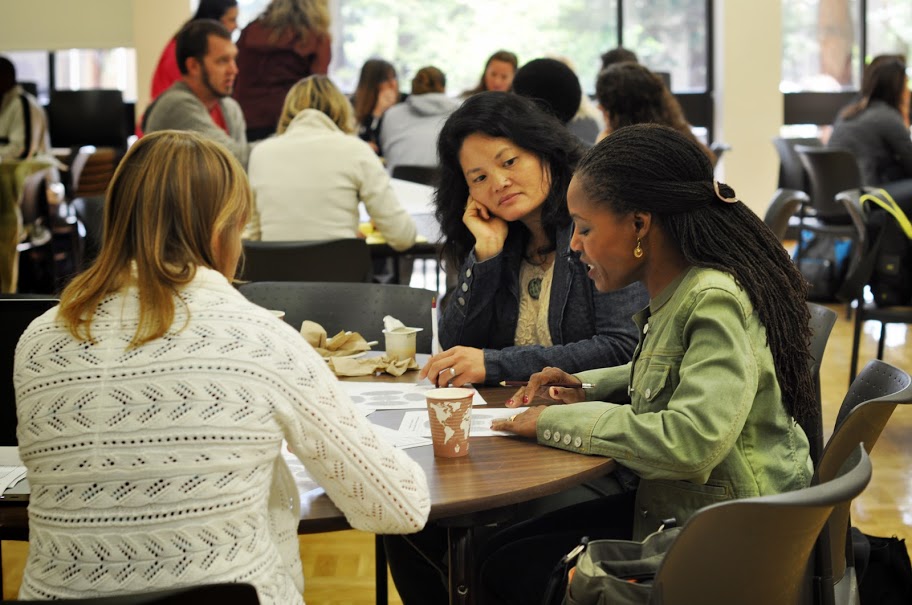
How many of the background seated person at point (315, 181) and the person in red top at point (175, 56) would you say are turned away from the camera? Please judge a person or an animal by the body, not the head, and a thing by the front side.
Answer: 1

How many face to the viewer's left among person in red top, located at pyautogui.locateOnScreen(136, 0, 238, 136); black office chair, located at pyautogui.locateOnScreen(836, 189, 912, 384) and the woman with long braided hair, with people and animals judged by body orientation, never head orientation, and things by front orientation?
1

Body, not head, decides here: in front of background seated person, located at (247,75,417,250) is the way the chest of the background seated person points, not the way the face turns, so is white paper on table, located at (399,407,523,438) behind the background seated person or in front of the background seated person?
behind

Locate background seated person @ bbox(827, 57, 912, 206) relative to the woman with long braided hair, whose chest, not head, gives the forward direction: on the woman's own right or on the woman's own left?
on the woman's own right

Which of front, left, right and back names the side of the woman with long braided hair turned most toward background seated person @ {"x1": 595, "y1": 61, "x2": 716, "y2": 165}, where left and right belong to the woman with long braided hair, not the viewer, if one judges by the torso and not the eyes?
right

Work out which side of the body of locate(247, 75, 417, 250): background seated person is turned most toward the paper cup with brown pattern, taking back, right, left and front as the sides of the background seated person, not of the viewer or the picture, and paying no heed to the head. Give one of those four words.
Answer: back

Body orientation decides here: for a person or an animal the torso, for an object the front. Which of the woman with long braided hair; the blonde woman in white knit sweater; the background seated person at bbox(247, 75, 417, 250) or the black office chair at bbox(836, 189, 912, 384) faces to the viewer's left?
the woman with long braided hair

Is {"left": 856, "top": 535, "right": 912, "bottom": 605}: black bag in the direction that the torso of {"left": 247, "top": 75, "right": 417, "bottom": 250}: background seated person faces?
no

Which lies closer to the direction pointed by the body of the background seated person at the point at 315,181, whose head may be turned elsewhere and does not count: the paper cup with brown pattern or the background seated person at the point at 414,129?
the background seated person

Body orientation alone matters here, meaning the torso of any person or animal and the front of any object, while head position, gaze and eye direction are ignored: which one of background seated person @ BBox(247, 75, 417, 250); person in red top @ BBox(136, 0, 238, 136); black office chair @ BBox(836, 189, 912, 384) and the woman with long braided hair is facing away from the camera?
the background seated person

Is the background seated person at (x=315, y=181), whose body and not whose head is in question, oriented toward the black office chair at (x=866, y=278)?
no
